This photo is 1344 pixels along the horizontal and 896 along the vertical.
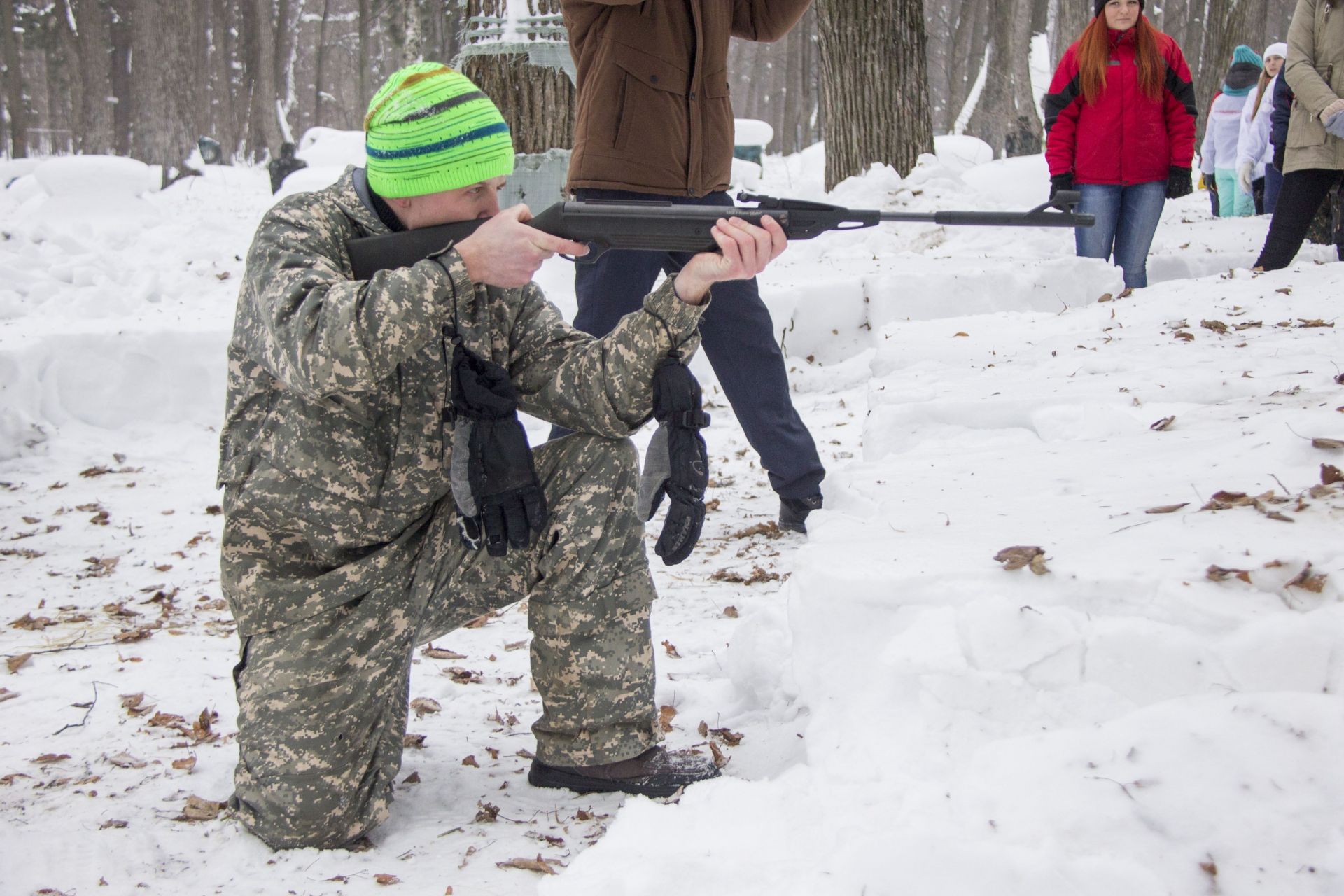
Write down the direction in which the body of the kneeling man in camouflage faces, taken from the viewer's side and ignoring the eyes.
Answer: to the viewer's right

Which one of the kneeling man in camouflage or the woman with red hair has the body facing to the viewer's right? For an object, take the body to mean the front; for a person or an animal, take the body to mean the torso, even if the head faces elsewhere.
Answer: the kneeling man in camouflage

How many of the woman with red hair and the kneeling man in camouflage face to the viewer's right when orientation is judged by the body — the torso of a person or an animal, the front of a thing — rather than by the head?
1

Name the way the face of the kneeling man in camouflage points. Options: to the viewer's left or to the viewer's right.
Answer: to the viewer's right

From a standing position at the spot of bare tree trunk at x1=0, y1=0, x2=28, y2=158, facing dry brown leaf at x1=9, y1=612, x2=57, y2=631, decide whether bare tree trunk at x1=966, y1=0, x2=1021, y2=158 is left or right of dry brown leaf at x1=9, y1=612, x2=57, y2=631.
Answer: left
